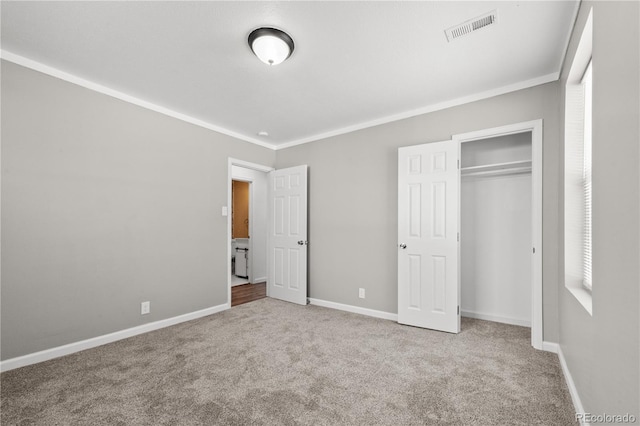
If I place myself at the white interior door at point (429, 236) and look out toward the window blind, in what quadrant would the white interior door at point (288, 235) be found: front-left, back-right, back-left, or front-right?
back-right

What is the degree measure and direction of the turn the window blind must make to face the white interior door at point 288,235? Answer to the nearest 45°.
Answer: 0° — it already faces it

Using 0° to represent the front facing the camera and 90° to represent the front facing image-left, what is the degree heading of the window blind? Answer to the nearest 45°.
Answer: approximately 90°

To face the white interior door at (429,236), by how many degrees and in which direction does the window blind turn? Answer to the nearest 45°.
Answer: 0° — it already faces it
